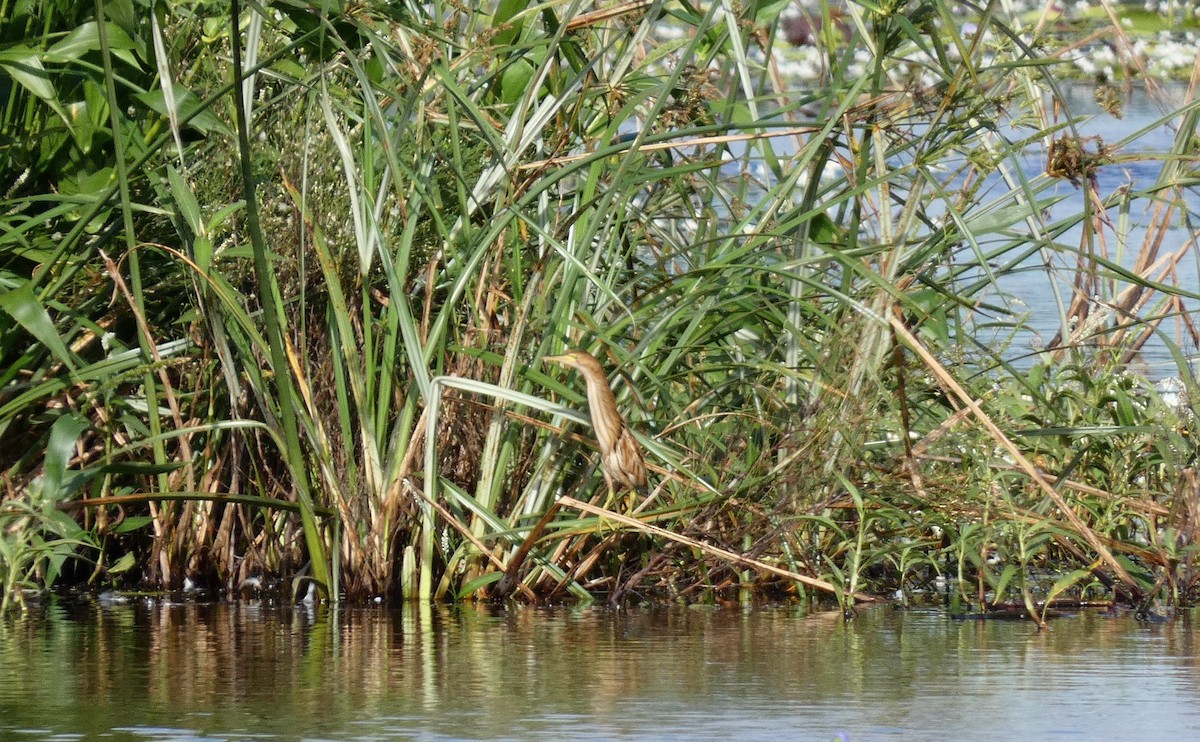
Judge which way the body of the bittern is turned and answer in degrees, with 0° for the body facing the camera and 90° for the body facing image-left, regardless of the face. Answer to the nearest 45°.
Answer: approximately 90°
